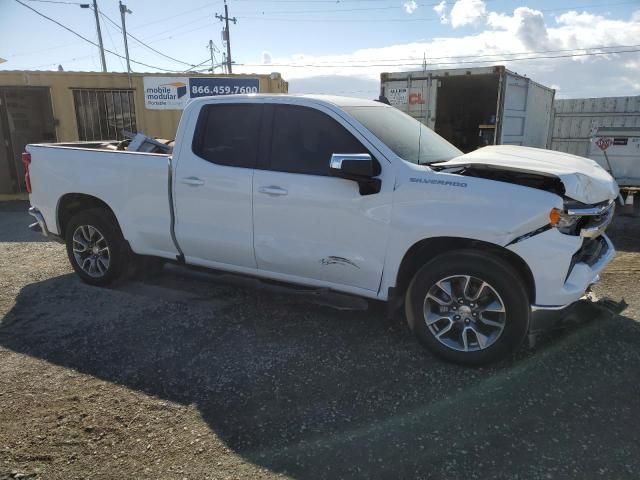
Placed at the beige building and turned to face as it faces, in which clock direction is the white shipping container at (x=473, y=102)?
The white shipping container is roughly at 10 o'clock from the beige building.

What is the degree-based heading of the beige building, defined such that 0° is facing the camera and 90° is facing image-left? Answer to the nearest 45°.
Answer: approximately 0°

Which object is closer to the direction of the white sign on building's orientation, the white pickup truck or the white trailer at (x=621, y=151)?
the white pickup truck

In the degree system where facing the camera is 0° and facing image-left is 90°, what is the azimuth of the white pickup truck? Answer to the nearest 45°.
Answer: approximately 315°

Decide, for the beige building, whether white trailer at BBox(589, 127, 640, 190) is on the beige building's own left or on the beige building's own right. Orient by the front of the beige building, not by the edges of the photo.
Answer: on the beige building's own left

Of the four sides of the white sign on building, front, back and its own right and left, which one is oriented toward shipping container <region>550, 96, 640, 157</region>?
left

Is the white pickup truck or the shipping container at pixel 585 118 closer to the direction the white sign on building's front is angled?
the white pickup truck

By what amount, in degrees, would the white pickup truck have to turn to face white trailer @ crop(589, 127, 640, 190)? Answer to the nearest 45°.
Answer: approximately 90° to its left

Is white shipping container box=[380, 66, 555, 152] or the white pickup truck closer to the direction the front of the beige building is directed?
the white pickup truck

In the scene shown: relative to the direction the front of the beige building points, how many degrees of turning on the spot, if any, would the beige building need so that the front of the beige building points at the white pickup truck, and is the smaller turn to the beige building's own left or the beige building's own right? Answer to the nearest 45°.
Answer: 0° — it already faces it
